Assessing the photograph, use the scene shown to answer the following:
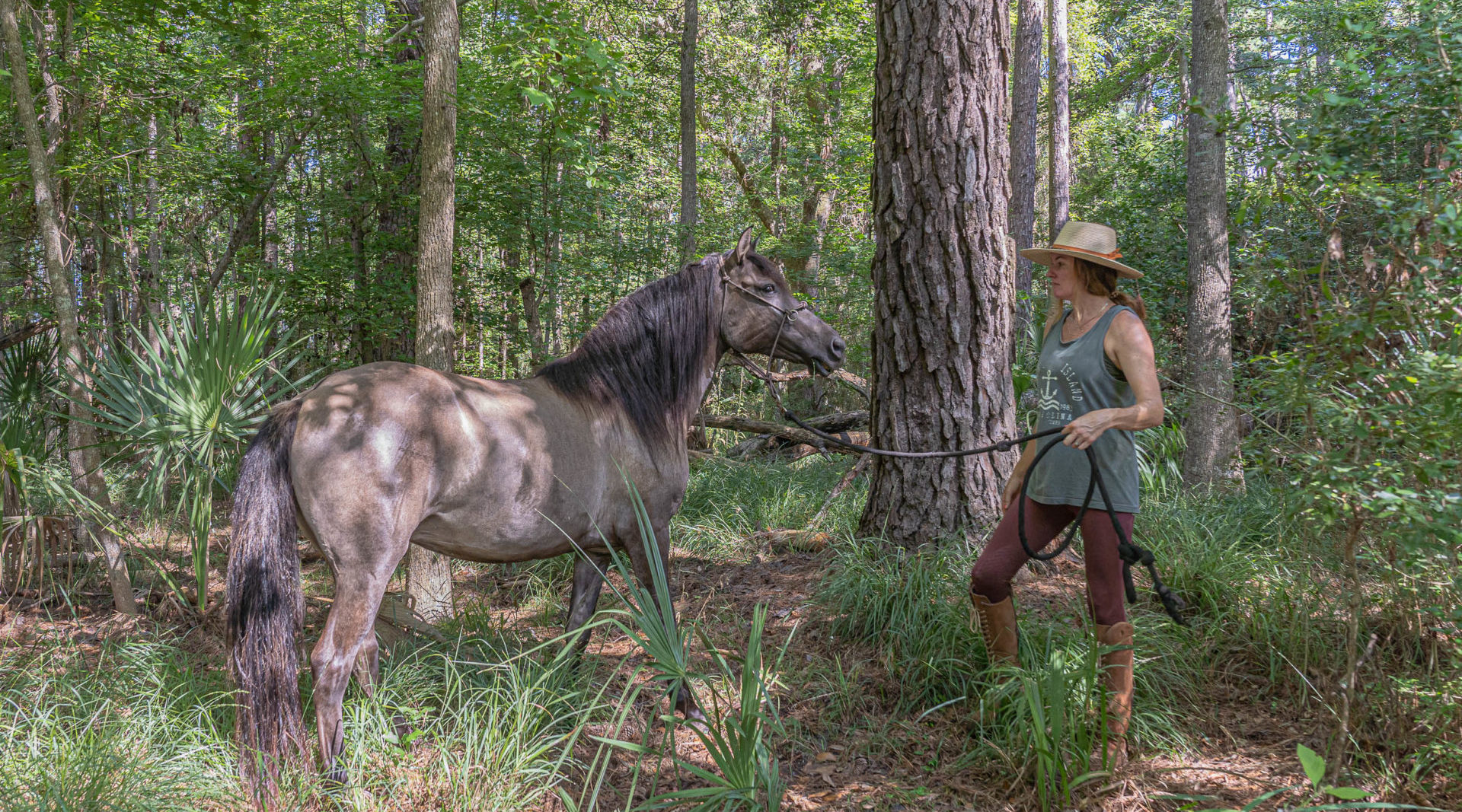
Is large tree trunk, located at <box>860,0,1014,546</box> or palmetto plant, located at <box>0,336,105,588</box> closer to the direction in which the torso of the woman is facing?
the palmetto plant

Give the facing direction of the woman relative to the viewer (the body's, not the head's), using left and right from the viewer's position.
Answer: facing the viewer and to the left of the viewer

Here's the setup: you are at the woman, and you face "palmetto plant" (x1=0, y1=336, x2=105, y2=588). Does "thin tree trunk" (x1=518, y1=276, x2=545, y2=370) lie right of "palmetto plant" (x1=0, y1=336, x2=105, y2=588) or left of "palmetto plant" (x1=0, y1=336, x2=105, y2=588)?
right

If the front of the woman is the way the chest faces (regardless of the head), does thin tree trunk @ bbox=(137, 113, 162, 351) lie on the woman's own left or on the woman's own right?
on the woman's own right

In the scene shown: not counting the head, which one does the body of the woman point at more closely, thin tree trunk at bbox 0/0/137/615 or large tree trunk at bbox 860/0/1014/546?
the thin tree trunk

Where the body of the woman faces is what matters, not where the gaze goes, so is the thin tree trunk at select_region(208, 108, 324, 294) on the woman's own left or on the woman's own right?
on the woman's own right

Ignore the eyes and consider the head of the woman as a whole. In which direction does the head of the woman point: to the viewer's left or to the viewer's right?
to the viewer's left

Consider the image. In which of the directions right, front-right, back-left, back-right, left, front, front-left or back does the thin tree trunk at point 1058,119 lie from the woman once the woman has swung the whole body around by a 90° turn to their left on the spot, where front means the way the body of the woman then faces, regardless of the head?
back-left

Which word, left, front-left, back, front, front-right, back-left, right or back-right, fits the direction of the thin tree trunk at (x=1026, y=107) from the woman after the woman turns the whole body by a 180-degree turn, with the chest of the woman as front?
front-left

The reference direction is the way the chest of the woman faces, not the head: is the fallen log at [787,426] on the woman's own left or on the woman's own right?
on the woman's own right
